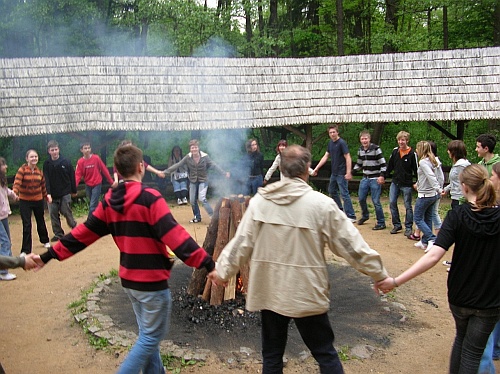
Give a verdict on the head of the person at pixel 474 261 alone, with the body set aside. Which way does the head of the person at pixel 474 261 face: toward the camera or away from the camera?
away from the camera

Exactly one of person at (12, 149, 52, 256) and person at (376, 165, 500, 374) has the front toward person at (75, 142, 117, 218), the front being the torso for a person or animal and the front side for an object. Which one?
person at (376, 165, 500, 374)

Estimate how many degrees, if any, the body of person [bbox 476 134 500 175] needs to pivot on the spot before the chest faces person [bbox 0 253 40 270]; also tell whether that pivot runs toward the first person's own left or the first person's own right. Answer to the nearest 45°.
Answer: approximately 45° to the first person's own left

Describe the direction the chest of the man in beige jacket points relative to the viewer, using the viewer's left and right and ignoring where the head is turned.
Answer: facing away from the viewer

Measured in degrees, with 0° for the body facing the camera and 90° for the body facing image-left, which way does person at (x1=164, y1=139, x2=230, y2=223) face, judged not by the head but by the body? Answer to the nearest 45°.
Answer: approximately 0°

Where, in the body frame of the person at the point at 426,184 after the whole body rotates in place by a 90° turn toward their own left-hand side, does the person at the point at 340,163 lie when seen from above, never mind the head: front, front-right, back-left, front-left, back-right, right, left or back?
back-right

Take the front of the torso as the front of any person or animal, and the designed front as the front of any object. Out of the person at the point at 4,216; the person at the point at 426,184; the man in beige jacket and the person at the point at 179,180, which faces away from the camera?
the man in beige jacket

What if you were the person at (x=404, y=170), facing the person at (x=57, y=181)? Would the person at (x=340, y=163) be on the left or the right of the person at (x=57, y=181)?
right

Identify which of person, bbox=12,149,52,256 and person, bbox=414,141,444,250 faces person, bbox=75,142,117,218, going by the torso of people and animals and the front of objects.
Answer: person, bbox=414,141,444,250

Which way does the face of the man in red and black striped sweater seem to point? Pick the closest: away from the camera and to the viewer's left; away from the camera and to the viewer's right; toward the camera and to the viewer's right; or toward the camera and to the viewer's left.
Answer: away from the camera and to the viewer's right

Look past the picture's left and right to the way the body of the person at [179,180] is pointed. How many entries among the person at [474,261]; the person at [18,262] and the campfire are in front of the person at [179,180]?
3

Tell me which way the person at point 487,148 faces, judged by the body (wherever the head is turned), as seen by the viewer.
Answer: to the viewer's left

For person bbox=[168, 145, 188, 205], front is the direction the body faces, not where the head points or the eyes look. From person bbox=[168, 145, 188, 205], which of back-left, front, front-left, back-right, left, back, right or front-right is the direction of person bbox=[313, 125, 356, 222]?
front-left

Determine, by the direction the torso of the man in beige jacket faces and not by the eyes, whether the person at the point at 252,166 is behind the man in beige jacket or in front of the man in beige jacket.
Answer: in front

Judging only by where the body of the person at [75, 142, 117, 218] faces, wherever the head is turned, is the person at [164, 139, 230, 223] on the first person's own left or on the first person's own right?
on the first person's own left

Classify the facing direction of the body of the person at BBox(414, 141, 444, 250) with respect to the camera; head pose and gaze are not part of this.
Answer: to the viewer's left
